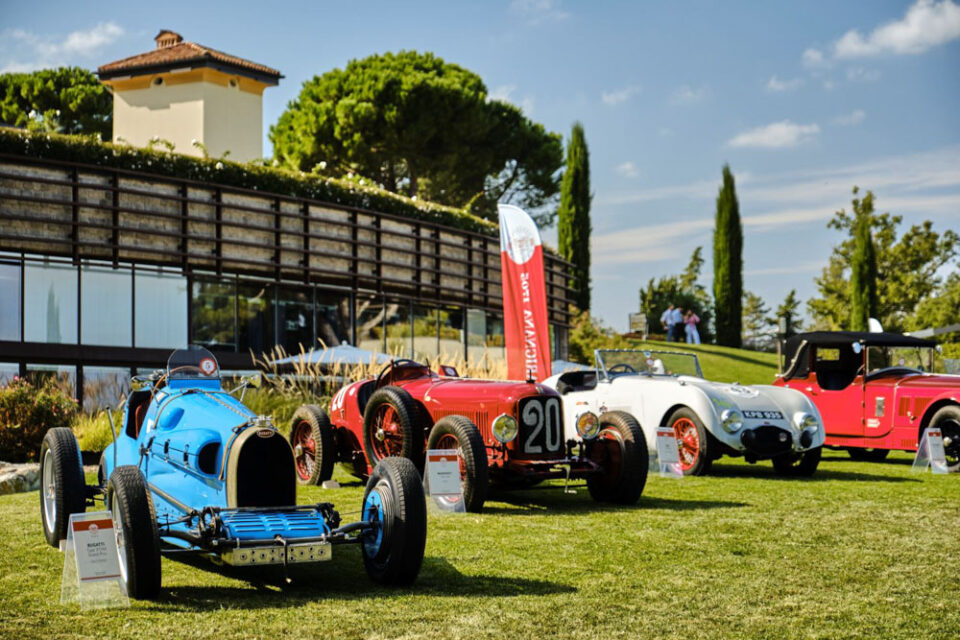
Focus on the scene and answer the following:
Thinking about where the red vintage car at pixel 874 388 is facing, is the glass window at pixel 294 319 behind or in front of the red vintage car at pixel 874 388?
behind

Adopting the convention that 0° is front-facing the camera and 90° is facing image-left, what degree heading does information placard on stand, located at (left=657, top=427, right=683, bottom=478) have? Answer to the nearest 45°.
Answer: approximately 0°

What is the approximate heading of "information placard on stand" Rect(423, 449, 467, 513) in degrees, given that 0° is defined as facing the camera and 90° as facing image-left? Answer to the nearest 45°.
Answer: approximately 0°

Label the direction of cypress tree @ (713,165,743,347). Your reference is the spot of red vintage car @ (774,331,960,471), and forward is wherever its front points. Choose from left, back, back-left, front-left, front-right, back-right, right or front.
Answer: back-left

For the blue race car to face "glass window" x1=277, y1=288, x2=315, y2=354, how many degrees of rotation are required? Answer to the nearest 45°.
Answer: approximately 135° to its left

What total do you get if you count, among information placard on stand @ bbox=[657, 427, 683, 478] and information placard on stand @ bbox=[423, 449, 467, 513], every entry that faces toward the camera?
2

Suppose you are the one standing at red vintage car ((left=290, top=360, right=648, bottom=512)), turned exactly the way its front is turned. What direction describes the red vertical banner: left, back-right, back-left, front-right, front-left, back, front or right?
back-left

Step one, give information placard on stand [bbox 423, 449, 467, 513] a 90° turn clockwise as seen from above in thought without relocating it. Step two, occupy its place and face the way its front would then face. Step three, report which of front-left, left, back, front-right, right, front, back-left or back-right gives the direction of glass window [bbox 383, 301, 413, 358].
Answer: right

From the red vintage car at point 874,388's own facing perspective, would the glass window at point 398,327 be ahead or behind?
behind

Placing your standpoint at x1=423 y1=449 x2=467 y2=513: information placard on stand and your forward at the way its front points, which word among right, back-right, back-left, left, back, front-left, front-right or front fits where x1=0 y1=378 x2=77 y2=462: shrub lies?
back-right

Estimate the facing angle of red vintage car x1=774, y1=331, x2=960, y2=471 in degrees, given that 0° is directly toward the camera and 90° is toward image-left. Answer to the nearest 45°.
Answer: approximately 315°

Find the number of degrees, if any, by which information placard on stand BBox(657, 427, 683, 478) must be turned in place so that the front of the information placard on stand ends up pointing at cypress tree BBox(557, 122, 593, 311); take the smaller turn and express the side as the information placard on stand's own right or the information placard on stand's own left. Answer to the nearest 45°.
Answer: approximately 180°

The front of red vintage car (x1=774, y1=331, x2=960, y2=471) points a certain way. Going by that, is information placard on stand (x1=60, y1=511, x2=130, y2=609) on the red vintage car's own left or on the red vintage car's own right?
on the red vintage car's own right

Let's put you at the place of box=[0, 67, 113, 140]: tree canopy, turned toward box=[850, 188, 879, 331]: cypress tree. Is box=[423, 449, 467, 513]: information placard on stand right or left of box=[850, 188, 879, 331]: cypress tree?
right
